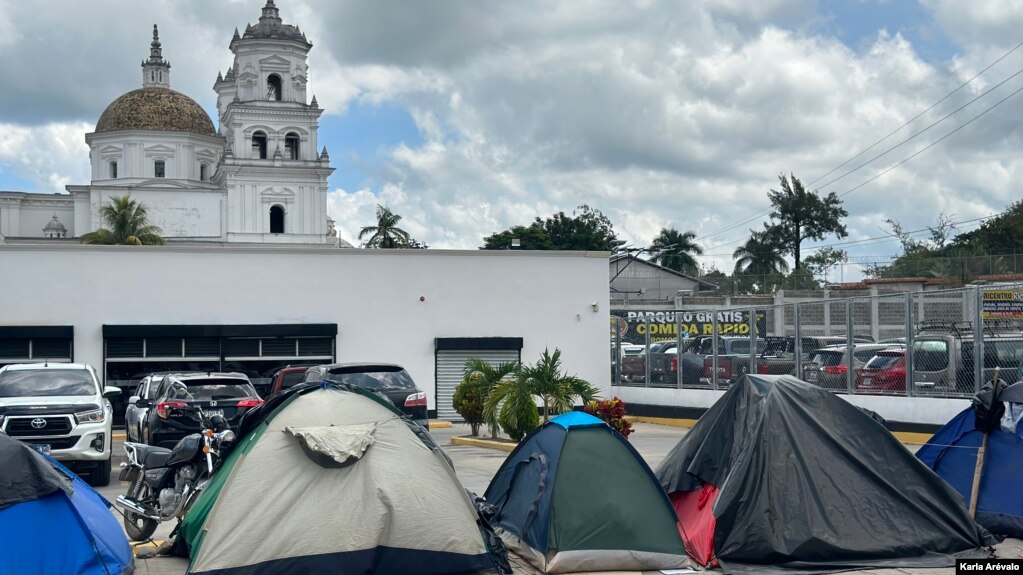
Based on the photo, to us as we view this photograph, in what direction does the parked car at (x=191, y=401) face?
facing away from the viewer

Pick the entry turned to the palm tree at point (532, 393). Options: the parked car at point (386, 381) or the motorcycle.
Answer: the motorcycle

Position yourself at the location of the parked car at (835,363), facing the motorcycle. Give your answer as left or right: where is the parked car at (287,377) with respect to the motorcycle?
right

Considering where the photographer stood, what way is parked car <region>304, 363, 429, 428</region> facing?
facing away from the viewer and to the left of the viewer

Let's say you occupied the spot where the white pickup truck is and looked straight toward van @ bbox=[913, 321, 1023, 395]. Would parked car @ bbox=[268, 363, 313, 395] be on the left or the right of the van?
left

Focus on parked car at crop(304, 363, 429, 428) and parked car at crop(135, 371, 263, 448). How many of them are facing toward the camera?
0

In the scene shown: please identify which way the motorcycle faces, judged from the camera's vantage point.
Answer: facing away from the viewer and to the right of the viewer

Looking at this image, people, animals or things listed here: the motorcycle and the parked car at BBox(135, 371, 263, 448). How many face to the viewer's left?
0

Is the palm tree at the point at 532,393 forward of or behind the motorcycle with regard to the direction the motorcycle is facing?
forward

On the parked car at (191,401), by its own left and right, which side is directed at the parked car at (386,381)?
right

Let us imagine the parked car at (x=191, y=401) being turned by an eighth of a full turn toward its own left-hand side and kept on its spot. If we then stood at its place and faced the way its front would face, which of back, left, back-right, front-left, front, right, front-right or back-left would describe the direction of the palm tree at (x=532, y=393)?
back-right

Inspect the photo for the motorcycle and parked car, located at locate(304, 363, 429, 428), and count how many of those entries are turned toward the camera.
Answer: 0

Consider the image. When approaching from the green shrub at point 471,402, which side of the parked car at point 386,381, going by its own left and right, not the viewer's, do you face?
right
